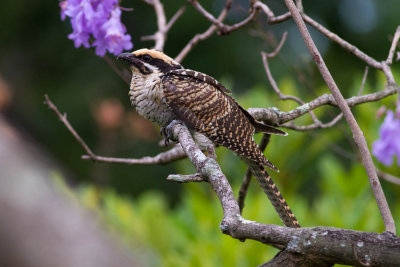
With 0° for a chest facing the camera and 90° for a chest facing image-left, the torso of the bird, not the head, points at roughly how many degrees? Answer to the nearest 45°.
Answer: approximately 90°

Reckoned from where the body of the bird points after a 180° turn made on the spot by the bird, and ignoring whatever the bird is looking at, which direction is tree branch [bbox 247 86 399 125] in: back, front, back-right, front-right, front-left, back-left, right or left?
front-right

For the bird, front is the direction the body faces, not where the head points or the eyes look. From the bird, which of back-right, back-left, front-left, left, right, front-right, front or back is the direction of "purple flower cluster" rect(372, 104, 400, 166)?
back

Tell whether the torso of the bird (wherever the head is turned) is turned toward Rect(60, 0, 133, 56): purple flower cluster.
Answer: yes

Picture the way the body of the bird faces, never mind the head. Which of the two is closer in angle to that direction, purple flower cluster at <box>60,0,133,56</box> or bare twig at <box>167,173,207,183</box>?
the purple flower cluster

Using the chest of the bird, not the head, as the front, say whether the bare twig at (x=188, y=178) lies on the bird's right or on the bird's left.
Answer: on the bird's left

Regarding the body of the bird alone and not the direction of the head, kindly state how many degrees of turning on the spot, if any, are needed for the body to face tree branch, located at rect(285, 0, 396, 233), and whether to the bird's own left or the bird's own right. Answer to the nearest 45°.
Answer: approximately 135° to the bird's own left
